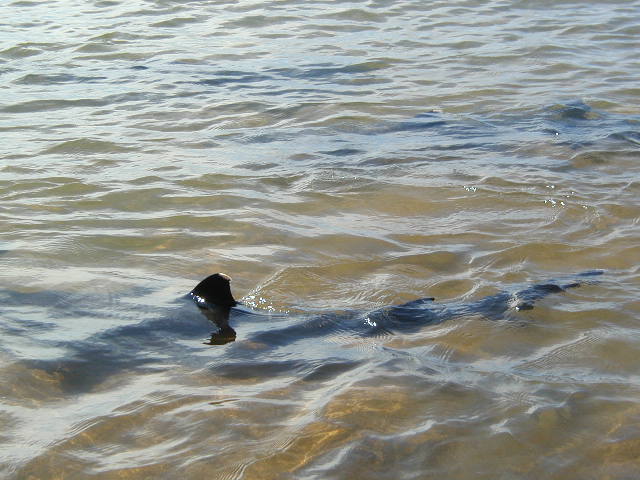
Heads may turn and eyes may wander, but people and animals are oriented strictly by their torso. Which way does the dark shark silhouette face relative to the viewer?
to the viewer's left
